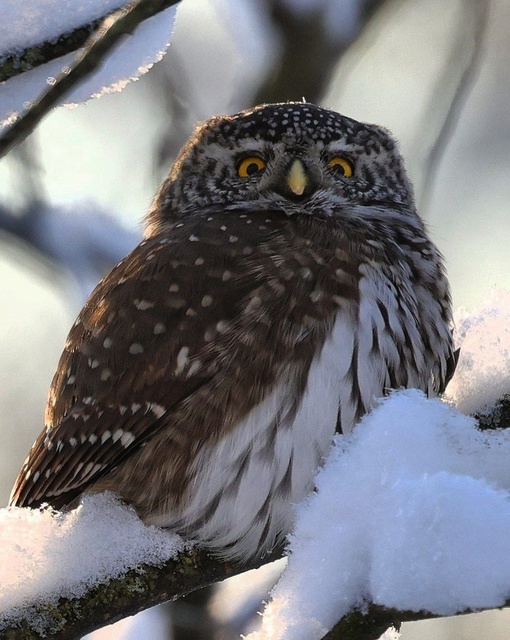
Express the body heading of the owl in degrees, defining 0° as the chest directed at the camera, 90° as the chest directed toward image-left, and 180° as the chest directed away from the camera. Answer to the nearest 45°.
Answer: approximately 315°

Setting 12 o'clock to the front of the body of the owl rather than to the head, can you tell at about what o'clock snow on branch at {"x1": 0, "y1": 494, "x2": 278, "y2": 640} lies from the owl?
The snow on branch is roughly at 3 o'clock from the owl.

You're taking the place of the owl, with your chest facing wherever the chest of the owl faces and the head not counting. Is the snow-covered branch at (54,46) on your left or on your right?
on your right

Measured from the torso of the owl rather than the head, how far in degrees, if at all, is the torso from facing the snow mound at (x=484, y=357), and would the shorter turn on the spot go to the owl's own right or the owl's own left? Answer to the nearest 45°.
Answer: approximately 45° to the owl's own left
